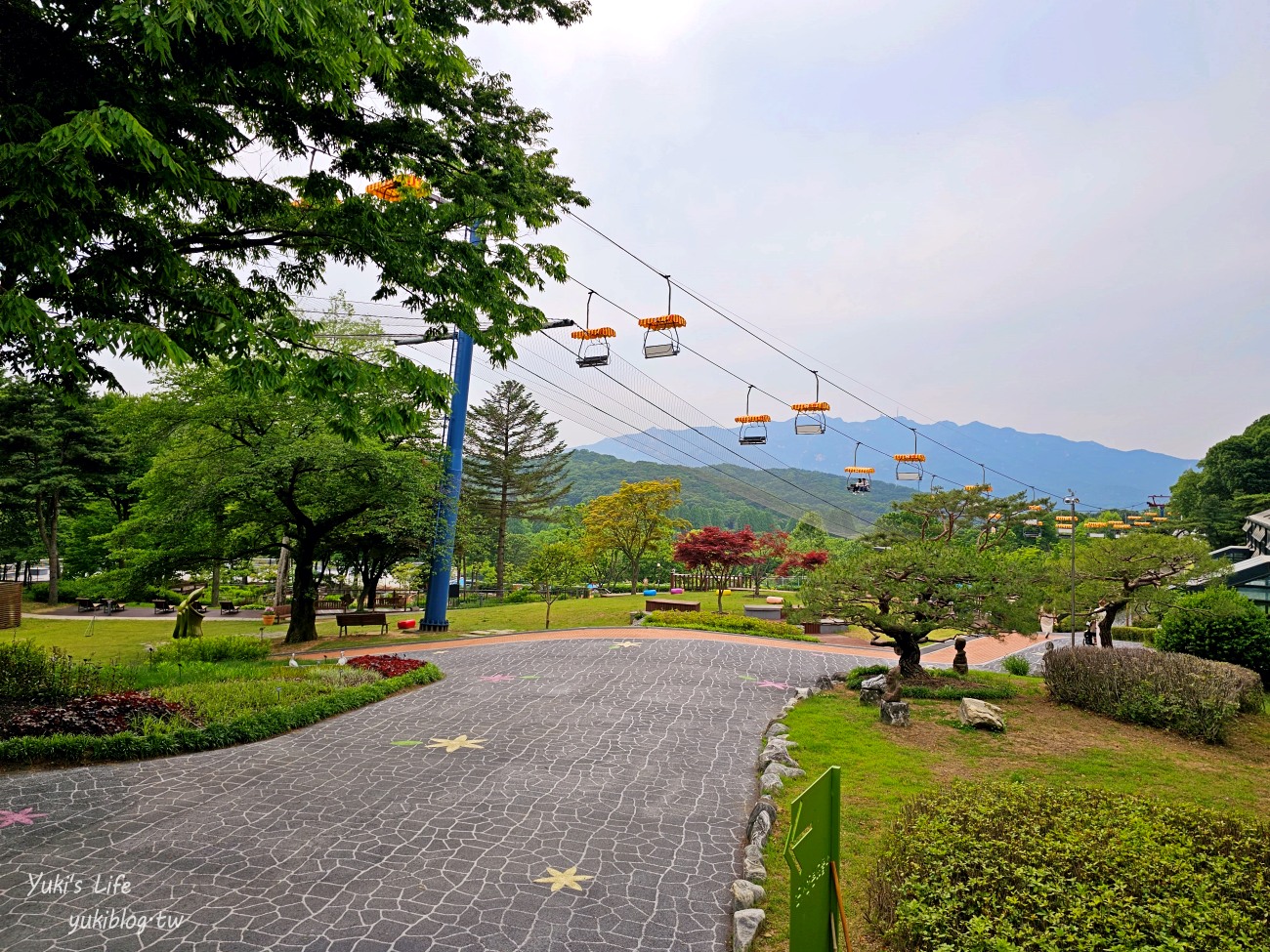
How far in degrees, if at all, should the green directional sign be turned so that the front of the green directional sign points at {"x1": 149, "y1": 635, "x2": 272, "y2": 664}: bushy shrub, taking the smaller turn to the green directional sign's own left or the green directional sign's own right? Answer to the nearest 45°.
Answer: approximately 90° to the green directional sign's own right

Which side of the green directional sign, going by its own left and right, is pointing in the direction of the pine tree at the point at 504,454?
right

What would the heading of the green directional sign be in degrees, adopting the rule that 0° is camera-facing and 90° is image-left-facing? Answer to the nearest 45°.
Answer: approximately 45°

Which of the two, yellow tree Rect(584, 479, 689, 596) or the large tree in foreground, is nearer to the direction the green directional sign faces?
the large tree in foreground

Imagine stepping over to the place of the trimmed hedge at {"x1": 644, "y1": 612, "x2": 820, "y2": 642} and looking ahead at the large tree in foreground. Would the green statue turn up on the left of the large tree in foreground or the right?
right

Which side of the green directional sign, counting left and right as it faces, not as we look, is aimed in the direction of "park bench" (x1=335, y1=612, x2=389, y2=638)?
right

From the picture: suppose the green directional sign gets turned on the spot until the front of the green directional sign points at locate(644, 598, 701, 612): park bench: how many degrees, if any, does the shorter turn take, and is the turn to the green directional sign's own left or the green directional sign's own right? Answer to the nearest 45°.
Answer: approximately 135° to the green directional sign's own right

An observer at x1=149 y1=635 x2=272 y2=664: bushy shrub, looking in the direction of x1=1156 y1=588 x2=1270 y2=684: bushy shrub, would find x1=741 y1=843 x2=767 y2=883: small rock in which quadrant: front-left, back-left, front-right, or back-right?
front-right

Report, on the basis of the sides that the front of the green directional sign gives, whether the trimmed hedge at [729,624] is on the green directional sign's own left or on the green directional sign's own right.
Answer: on the green directional sign's own right

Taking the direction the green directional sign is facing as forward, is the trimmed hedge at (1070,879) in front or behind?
behind

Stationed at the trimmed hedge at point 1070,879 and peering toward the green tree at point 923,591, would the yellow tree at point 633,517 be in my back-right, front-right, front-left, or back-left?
front-left
